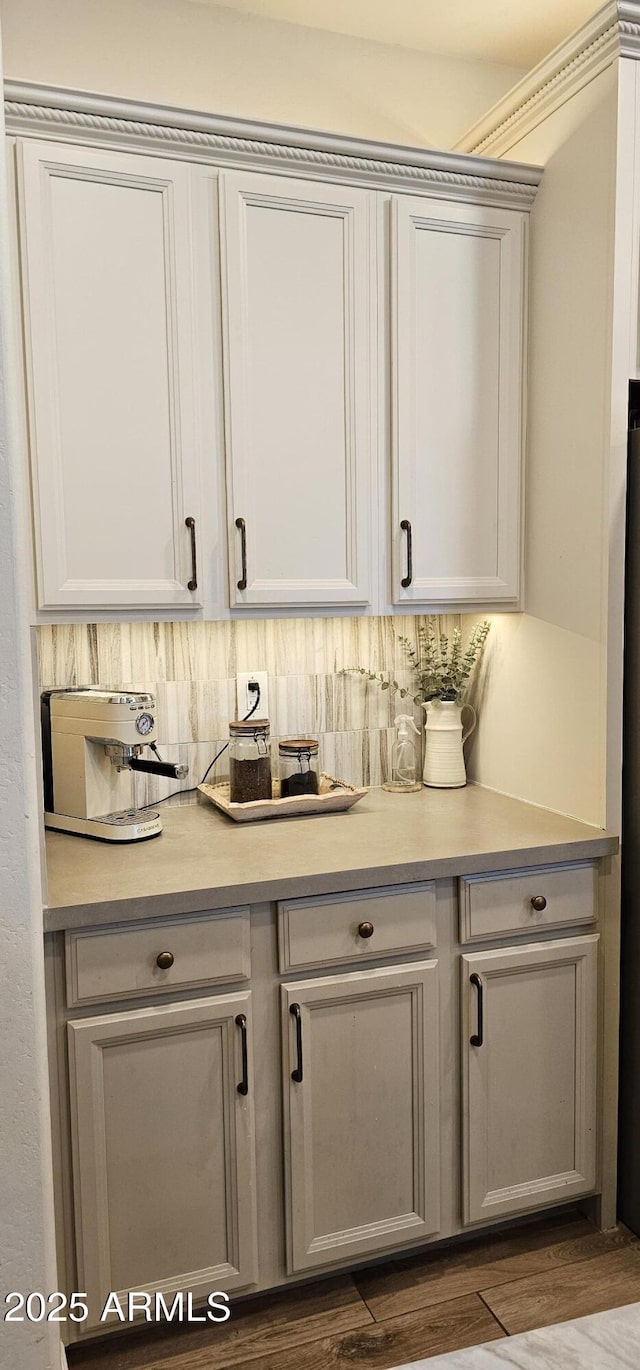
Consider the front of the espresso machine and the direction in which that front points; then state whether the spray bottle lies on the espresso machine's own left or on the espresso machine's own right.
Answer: on the espresso machine's own left

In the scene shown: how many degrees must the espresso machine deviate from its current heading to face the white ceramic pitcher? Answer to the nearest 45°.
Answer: approximately 45° to its left

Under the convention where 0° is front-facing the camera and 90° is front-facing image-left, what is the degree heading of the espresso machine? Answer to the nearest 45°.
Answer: approximately 315°
